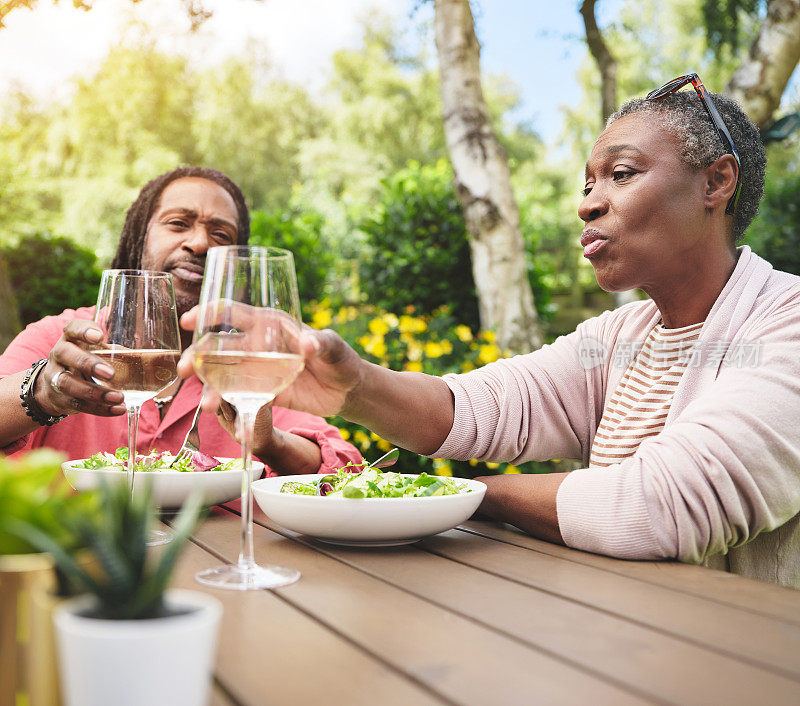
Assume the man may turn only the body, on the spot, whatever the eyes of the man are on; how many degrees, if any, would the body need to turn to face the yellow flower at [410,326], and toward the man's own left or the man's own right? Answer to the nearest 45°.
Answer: approximately 135° to the man's own left

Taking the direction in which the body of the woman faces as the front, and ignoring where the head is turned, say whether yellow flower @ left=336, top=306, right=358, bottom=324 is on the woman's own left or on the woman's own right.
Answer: on the woman's own right

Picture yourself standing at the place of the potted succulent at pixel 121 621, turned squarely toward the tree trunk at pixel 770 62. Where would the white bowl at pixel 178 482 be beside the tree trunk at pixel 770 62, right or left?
left

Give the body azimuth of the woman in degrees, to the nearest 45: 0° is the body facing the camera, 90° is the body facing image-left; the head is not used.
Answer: approximately 45°

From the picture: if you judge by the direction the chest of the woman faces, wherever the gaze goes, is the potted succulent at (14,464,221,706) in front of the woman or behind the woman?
in front

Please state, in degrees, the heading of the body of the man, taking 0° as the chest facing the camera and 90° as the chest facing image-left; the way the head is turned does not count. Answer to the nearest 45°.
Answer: approximately 0°

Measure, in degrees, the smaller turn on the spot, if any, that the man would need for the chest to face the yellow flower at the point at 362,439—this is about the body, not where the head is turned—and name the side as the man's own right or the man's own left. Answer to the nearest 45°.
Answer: approximately 135° to the man's own left

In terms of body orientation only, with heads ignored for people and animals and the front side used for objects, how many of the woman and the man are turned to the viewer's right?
0
